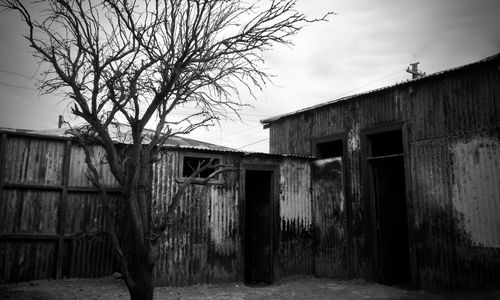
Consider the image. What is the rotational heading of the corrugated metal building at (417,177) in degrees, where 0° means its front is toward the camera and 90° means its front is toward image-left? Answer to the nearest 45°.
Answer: approximately 45°

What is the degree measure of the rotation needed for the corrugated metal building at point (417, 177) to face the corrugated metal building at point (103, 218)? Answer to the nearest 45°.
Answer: approximately 45° to its right

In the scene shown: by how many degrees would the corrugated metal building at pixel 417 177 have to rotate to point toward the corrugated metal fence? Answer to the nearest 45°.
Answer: approximately 45° to its right
